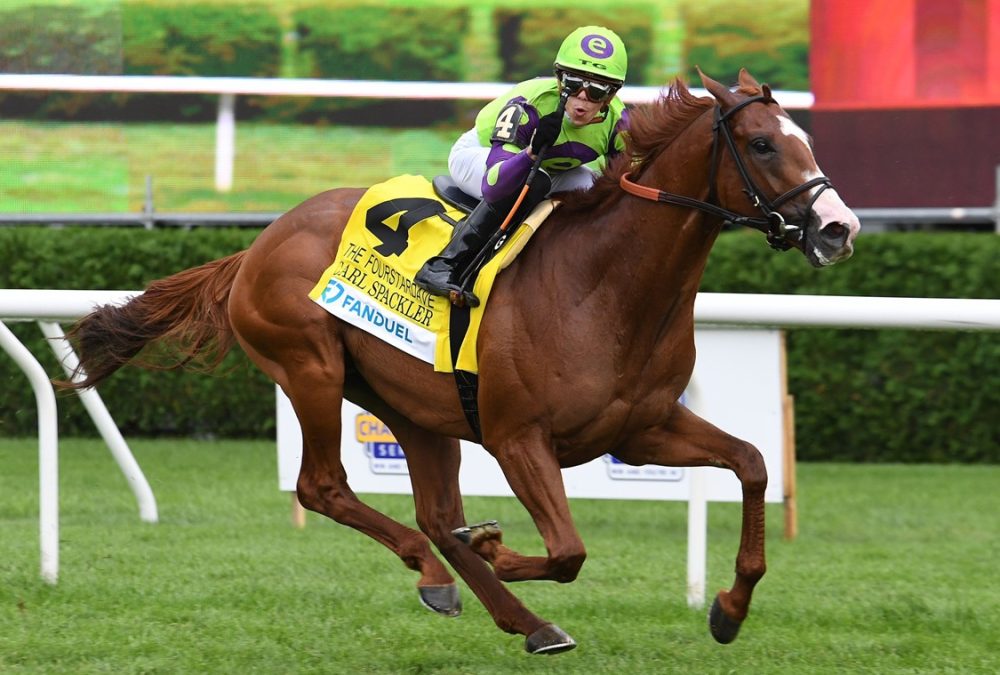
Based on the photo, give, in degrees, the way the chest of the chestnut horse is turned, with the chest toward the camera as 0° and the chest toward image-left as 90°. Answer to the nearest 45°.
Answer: approximately 315°

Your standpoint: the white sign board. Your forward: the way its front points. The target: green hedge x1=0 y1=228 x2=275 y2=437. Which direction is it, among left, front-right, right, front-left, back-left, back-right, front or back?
back-right

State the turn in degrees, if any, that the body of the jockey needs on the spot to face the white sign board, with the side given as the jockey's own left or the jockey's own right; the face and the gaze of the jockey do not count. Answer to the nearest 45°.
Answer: approximately 135° to the jockey's own left

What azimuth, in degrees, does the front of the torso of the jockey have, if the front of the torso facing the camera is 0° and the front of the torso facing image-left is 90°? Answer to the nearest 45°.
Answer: approximately 315°

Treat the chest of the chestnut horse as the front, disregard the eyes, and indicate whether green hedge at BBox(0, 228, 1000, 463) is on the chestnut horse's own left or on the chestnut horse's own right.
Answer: on the chestnut horse's own left

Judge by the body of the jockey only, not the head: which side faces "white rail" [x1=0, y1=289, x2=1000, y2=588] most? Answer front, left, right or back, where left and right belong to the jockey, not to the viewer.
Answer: left
